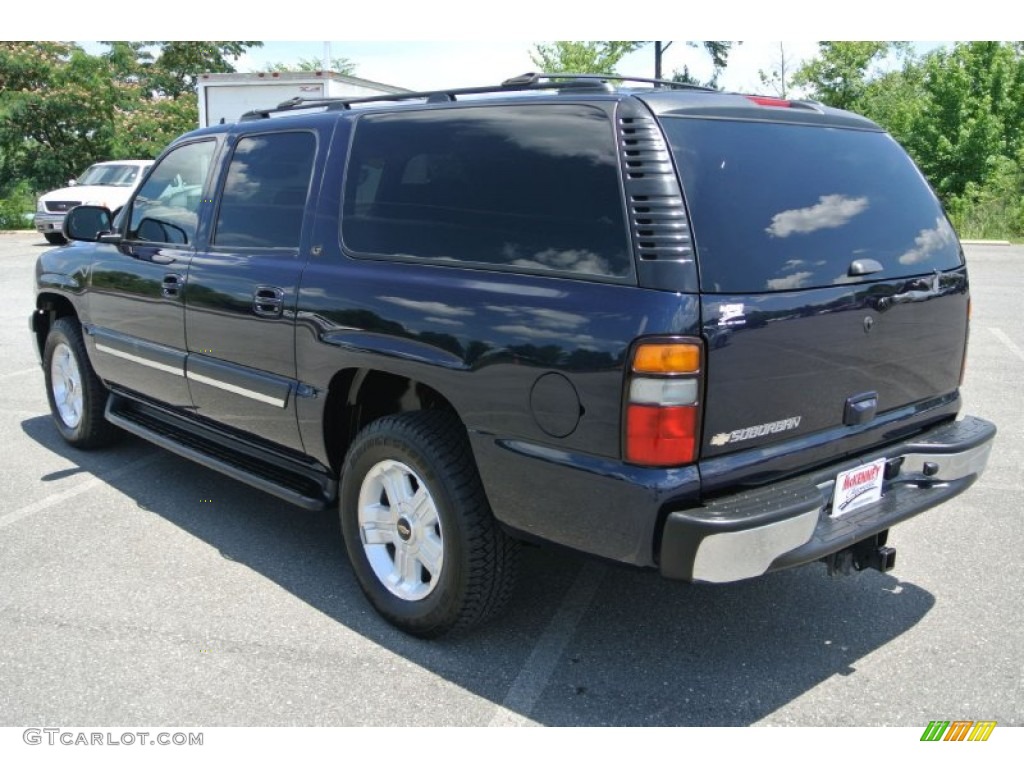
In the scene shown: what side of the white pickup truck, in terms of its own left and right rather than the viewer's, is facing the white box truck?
left

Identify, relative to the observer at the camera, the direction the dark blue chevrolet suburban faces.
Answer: facing away from the viewer and to the left of the viewer

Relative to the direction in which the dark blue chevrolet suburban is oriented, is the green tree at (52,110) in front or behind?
in front

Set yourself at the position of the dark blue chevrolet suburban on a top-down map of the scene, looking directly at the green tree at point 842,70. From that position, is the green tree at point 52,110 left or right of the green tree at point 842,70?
left

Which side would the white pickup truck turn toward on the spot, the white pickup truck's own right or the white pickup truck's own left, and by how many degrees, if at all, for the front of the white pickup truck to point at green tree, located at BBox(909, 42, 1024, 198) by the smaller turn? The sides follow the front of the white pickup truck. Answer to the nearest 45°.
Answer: approximately 135° to the white pickup truck's own left
